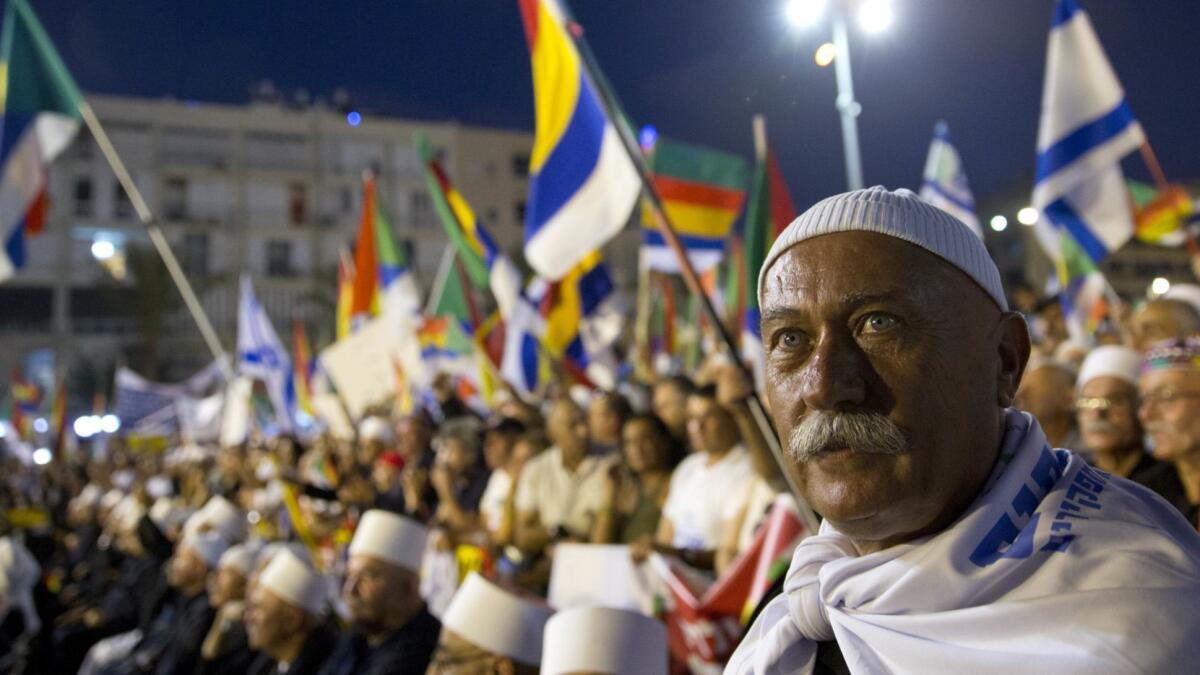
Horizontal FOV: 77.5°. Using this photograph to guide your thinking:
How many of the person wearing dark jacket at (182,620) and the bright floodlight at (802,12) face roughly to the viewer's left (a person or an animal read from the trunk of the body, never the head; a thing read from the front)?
1

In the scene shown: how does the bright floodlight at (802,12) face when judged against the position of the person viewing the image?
facing the viewer

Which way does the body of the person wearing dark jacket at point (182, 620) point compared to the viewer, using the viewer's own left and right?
facing to the left of the viewer

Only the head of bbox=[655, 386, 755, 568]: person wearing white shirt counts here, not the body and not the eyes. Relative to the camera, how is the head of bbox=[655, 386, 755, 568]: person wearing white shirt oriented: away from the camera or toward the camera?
toward the camera

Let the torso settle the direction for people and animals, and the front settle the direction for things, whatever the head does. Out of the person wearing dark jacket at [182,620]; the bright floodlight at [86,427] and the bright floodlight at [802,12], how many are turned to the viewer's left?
1

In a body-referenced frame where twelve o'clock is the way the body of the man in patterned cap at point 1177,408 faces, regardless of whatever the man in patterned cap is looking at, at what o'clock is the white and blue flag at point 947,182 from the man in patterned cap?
The white and blue flag is roughly at 4 o'clock from the man in patterned cap.

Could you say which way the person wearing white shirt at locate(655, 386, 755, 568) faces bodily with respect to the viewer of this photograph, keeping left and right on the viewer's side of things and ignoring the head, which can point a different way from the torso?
facing the viewer and to the left of the viewer
